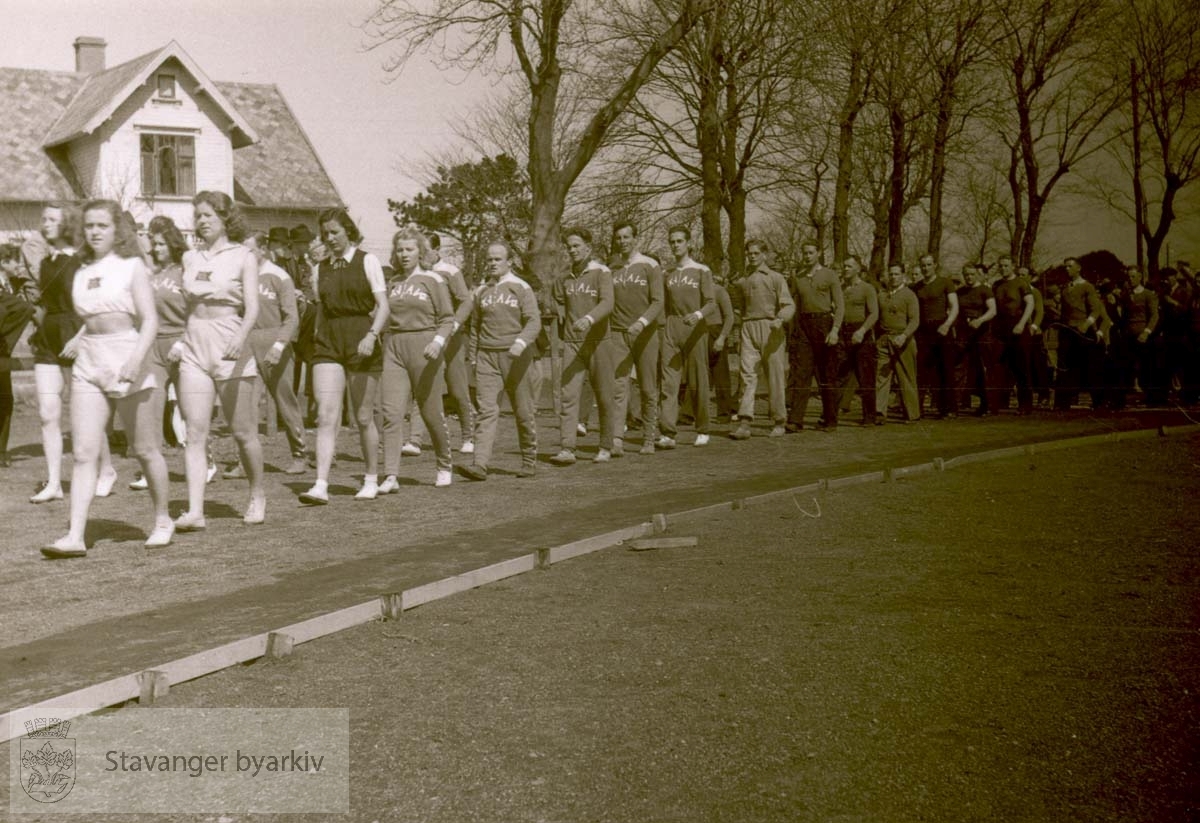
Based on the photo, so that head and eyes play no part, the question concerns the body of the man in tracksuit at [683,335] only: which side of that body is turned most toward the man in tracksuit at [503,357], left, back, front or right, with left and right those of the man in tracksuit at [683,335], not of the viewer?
front

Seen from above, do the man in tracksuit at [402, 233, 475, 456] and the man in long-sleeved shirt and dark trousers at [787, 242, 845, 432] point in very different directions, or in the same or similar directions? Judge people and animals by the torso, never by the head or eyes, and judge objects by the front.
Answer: same or similar directions

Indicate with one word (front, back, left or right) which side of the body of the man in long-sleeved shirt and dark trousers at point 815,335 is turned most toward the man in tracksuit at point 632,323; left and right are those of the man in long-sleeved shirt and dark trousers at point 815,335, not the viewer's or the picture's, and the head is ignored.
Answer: front

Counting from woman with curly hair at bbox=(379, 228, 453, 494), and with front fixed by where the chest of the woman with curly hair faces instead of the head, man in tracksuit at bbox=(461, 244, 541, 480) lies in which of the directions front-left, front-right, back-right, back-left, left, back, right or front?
back

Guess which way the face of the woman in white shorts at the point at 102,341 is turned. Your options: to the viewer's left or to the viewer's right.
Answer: to the viewer's left

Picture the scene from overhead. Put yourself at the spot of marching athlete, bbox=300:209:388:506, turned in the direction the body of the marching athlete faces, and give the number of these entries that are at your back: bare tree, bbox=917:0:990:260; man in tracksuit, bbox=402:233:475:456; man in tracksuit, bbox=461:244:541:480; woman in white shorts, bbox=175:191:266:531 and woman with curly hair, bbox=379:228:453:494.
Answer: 4

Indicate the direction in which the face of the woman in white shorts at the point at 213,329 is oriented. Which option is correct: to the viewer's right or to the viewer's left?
to the viewer's left

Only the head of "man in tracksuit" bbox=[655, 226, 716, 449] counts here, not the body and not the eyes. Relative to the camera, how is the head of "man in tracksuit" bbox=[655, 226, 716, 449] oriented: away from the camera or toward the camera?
toward the camera

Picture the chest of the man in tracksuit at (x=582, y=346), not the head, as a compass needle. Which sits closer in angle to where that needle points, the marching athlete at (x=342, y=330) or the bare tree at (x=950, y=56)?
the marching athlete

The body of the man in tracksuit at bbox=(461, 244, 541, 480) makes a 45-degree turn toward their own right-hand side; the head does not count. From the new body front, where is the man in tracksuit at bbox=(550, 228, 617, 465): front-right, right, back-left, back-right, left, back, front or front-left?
back-right

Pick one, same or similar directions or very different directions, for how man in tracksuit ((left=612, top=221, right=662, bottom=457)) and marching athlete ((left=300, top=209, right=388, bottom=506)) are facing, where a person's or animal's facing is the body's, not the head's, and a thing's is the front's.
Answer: same or similar directions

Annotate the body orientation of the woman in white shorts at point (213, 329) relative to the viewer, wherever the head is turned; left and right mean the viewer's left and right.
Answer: facing the viewer and to the left of the viewer

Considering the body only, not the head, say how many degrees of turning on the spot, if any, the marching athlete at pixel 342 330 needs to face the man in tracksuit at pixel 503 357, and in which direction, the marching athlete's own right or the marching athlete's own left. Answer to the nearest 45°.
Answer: approximately 180°

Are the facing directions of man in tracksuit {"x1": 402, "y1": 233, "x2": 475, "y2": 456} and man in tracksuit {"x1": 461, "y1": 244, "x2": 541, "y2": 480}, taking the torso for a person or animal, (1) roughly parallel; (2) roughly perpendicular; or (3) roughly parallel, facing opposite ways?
roughly parallel

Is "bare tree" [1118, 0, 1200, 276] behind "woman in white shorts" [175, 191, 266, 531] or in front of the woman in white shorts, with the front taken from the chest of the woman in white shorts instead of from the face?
behind

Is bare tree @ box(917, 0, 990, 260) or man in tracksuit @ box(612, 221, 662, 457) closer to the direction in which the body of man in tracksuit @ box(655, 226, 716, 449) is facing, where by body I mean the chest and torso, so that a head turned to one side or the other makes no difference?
the man in tracksuit

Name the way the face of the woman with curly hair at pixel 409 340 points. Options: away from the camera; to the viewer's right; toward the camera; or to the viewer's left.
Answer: toward the camera
